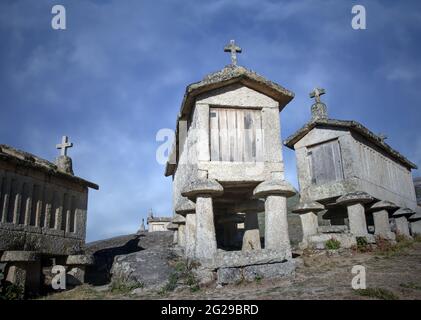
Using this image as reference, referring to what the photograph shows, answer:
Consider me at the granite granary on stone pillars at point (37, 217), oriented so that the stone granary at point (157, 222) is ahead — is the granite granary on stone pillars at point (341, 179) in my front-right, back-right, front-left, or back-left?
front-right

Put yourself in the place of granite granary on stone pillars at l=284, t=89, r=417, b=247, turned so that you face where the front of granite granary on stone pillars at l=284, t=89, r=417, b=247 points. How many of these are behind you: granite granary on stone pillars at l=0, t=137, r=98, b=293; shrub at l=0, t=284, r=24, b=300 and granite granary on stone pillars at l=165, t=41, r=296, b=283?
0

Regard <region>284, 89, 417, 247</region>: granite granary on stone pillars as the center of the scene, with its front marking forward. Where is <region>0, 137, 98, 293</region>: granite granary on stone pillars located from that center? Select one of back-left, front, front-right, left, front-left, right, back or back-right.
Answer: front

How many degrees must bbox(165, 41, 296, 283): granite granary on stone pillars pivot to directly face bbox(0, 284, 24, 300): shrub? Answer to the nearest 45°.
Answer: approximately 90° to its right

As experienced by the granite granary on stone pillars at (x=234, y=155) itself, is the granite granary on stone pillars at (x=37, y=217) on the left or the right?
on its right

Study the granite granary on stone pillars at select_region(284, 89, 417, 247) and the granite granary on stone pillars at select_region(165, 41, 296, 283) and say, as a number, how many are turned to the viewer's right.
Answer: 0

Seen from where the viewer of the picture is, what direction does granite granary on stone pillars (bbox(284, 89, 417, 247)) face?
facing the viewer and to the left of the viewer

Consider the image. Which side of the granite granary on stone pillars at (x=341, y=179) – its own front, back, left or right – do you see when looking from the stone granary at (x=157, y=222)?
right

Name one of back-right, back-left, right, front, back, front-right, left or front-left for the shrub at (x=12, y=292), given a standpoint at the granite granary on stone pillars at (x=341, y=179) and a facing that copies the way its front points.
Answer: front

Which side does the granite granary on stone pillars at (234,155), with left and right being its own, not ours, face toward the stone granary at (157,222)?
back

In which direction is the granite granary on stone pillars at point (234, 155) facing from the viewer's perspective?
toward the camera

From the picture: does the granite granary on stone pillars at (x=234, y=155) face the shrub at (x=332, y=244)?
no

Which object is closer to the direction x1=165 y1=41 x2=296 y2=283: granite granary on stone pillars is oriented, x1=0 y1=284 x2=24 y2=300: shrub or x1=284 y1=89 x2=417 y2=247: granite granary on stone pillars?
the shrub

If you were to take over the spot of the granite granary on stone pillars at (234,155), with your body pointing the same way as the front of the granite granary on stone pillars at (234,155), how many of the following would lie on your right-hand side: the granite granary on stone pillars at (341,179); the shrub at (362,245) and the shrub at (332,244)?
0
